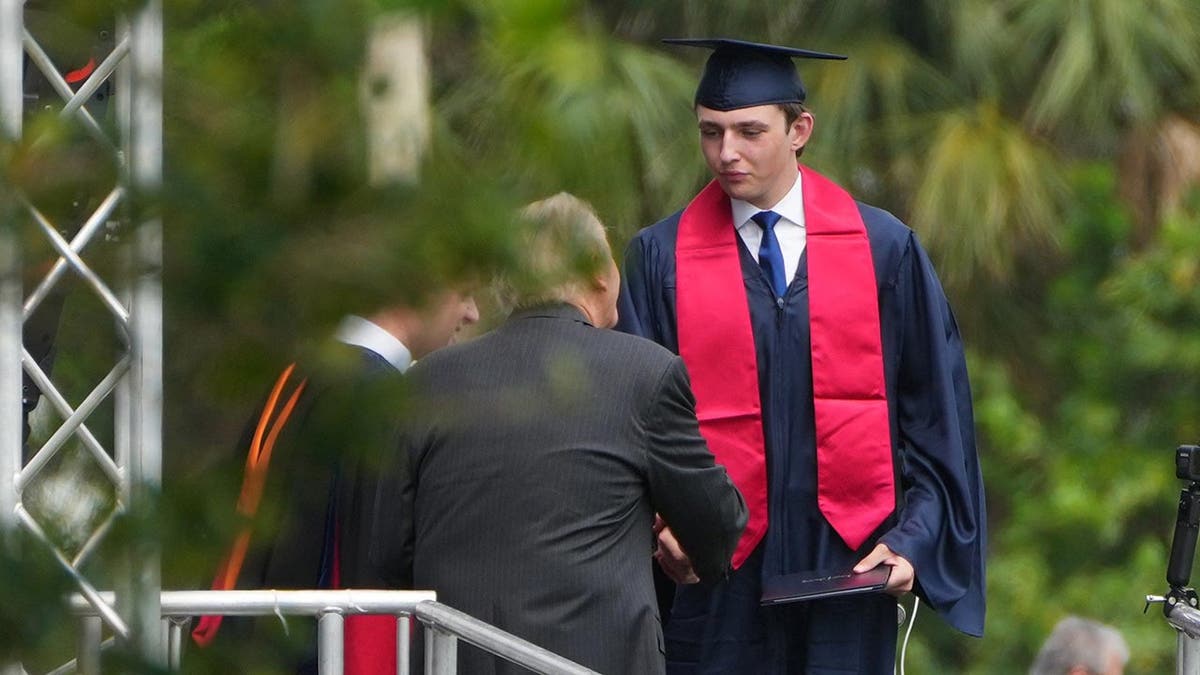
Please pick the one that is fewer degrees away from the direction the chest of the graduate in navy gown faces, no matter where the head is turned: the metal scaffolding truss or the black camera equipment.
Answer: the metal scaffolding truss

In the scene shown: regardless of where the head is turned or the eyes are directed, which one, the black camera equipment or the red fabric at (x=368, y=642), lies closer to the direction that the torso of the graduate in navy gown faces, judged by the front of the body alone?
the red fabric

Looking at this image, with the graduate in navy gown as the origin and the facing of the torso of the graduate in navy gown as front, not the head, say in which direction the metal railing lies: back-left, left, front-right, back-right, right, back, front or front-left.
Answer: front-right

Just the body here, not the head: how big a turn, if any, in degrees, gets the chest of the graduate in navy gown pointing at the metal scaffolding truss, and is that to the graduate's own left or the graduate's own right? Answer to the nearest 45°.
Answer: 0° — they already face it

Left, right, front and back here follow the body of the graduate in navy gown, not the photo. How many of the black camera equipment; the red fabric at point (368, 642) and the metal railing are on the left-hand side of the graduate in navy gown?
1

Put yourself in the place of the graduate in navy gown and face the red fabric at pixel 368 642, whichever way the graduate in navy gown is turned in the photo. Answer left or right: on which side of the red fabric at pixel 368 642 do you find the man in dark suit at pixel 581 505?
left

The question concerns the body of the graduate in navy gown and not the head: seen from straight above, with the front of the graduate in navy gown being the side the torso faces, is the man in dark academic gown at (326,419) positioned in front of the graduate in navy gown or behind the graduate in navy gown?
in front

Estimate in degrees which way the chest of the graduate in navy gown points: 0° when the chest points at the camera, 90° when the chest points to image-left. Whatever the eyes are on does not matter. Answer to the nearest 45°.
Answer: approximately 0°

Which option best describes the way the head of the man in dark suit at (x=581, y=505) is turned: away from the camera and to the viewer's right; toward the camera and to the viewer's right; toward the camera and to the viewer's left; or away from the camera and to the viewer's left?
away from the camera and to the viewer's right

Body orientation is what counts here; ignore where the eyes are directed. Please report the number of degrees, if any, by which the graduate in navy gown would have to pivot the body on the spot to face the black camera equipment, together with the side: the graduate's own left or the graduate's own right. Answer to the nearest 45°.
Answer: approximately 90° to the graduate's own left

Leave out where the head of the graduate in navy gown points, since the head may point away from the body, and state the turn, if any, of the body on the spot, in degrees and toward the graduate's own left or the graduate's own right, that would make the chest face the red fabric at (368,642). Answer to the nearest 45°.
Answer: approximately 45° to the graduate's own right

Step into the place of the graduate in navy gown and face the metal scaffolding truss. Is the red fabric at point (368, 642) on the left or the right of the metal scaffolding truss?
right

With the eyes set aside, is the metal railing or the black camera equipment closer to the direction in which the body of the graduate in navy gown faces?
the metal railing
